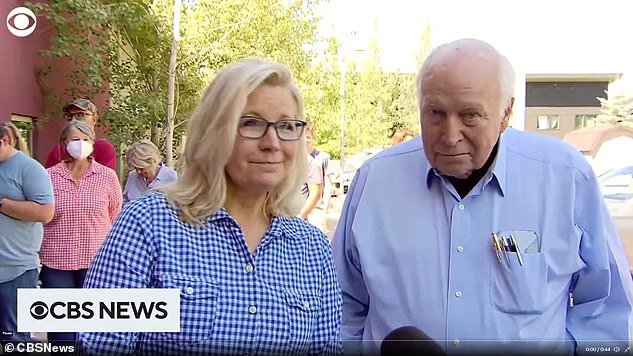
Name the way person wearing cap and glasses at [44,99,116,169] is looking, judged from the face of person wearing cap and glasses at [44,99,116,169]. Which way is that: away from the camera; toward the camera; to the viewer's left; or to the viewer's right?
toward the camera

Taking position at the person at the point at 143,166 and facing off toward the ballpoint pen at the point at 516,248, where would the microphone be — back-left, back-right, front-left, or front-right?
front-right

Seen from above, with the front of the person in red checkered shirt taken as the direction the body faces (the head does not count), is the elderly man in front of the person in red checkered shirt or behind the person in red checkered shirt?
in front

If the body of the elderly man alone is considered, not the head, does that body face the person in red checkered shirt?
no

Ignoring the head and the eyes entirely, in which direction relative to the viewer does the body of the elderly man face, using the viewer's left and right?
facing the viewer

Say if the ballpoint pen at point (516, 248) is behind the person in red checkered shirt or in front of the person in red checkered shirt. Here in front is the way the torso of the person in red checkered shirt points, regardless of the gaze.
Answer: in front

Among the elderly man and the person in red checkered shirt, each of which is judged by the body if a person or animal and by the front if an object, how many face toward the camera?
2

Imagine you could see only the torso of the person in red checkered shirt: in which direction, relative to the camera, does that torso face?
toward the camera

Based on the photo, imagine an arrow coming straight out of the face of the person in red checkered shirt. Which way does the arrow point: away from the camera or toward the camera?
toward the camera

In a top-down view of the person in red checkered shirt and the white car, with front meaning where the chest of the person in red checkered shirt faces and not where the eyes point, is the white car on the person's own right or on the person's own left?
on the person's own left

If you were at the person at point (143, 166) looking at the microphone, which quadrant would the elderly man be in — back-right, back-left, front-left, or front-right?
front-left

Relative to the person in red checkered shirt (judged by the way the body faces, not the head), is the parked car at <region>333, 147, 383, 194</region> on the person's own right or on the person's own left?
on the person's own left

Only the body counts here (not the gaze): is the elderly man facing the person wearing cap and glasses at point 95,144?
no

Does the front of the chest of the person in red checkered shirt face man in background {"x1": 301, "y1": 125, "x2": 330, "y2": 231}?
no
